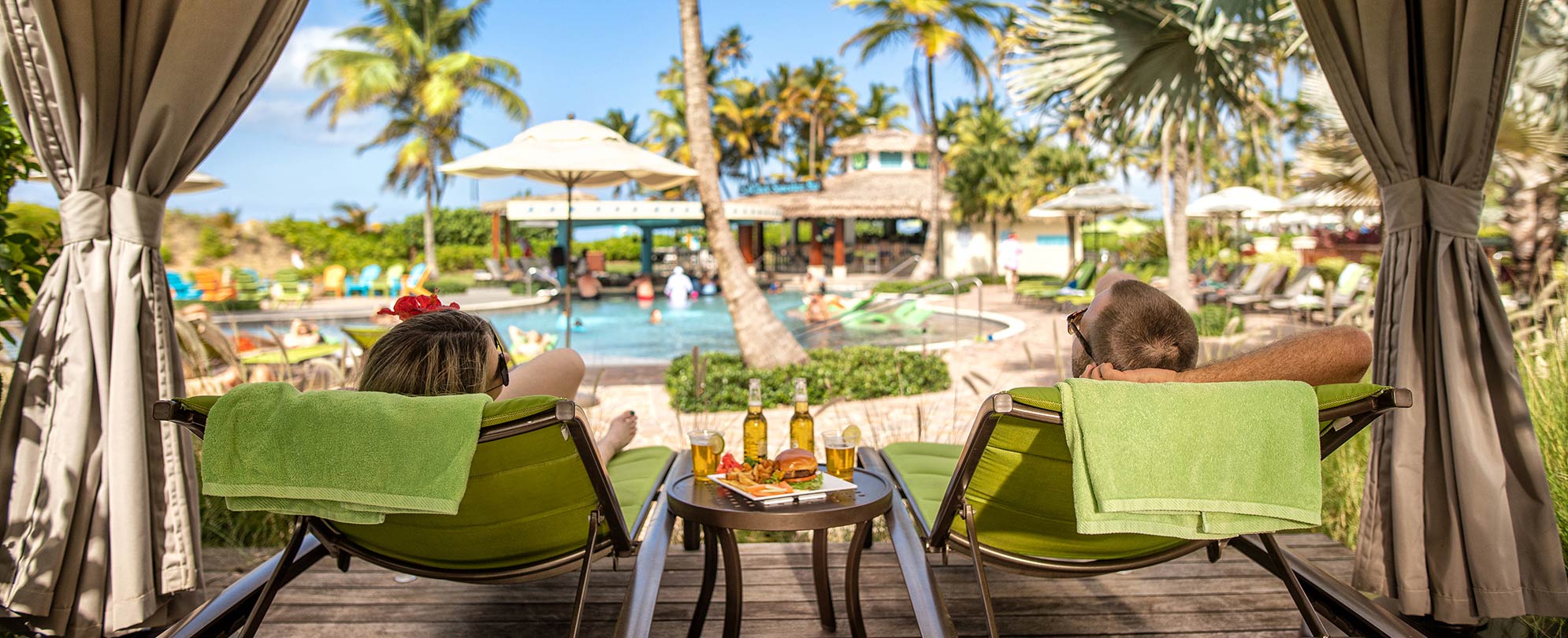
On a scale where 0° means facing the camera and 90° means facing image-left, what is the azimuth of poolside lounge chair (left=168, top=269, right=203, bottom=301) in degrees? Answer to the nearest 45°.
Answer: approximately 315°

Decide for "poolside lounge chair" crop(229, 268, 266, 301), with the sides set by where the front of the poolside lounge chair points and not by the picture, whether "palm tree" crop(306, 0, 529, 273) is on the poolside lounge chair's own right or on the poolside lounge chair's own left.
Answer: on the poolside lounge chair's own left

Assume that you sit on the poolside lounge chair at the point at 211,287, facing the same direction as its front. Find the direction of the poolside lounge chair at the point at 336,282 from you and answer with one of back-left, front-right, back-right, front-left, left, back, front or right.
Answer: left

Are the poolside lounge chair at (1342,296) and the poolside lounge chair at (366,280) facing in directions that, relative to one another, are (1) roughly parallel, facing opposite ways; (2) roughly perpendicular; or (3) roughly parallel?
roughly perpendicular

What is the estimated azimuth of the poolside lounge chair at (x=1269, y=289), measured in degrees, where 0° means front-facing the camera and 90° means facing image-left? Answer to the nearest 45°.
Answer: approximately 90°

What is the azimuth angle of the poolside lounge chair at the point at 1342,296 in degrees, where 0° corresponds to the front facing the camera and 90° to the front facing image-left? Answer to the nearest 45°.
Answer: approximately 90°

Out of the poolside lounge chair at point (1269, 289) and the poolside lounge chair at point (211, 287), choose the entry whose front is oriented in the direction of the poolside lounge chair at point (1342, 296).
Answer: the poolside lounge chair at point (211, 287)

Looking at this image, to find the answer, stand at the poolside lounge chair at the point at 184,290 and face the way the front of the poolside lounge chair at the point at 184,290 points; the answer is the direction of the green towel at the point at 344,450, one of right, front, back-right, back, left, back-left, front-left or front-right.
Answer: front-right

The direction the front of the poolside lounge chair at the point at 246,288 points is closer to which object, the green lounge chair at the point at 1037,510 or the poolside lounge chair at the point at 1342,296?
the poolside lounge chair

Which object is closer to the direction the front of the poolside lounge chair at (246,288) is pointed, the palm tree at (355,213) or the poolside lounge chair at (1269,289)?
the poolside lounge chair

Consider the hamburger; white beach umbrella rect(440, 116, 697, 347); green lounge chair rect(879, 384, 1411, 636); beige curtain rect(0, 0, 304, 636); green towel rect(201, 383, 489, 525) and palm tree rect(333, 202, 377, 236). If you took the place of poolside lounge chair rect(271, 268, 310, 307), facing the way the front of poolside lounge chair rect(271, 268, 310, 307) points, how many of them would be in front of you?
5

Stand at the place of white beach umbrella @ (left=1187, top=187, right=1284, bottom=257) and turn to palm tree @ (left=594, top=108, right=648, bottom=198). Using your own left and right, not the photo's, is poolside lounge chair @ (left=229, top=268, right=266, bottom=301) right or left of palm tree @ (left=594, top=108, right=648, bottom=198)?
left
